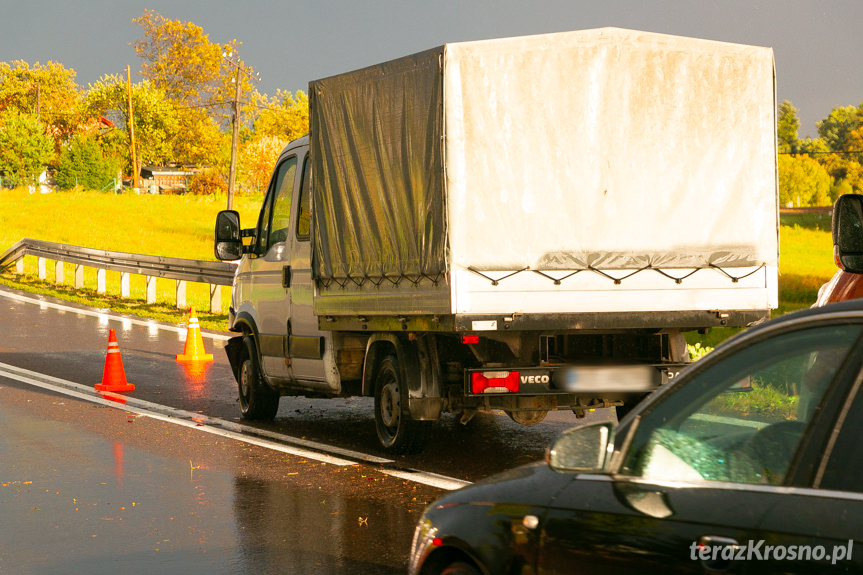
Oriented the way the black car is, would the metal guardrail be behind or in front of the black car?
in front

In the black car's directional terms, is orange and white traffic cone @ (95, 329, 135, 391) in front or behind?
in front

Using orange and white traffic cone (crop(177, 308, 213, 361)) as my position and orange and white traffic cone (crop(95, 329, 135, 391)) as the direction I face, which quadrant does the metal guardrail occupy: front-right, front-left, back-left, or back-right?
back-right

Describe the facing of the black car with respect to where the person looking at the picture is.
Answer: facing away from the viewer and to the left of the viewer
